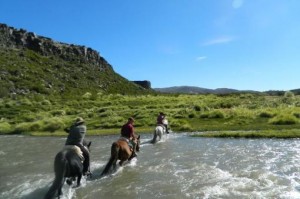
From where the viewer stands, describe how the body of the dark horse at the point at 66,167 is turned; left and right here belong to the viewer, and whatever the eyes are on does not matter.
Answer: facing away from the viewer and to the right of the viewer

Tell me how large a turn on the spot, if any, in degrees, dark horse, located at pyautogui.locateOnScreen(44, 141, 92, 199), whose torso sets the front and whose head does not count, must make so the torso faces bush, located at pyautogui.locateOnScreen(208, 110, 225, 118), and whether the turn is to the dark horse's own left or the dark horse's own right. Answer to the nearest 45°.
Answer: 0° — it already faces it

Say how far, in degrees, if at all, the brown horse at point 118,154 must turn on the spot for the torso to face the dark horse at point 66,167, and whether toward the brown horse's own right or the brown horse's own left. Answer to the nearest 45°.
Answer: approximately 180°

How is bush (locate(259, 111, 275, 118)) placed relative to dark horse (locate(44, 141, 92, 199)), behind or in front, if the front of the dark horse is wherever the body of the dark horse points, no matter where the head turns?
in front

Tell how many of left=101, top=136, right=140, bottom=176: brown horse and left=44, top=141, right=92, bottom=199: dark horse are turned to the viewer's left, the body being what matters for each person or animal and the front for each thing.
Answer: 0

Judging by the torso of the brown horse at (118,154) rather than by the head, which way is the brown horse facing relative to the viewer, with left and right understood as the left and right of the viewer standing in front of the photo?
facing away from the viewer and to the right of the viewer

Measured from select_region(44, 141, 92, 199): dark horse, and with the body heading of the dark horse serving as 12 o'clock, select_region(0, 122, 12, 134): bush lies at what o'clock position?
The bush is roughly at 10 o'clock from the dark horse.

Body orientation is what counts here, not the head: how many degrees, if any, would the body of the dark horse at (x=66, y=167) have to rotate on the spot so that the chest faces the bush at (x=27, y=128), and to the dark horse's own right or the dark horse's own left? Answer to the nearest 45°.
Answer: approximately 45° to the dark horse's own left

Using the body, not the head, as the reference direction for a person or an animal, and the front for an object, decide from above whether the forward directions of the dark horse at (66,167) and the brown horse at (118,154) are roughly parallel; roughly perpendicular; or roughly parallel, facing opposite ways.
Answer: roughly parallel
